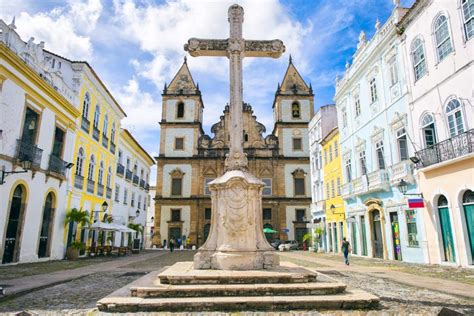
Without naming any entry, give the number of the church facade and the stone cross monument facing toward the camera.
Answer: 2

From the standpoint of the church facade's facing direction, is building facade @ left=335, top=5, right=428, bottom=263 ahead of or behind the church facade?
ahead

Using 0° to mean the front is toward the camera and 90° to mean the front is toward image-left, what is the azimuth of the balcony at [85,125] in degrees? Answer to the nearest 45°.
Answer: approximately 315°

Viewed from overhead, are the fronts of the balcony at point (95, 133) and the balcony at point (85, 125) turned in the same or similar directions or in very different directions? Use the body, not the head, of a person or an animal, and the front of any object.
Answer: same or similar directions

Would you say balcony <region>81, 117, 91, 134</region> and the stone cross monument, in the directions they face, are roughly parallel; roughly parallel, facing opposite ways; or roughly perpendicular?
roughly perpendicular

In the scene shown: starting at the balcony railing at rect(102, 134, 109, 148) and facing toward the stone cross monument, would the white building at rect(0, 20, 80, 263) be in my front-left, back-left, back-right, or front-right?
front-right

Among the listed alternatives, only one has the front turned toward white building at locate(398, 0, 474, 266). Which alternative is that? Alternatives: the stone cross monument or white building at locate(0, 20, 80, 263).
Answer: white building at locate(0, 20, 80, 263)

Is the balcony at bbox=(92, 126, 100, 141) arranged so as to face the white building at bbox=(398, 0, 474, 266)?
yes

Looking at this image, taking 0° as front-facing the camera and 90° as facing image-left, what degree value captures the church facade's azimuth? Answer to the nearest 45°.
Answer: approximately 0°

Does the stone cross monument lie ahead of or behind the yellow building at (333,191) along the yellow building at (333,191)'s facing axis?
ahead

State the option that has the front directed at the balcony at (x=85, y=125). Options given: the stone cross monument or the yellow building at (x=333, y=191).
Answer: the yellow building

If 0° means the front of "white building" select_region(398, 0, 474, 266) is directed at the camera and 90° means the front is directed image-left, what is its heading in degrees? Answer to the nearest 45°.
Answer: approximately 45°

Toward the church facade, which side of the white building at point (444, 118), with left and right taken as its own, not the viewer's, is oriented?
right

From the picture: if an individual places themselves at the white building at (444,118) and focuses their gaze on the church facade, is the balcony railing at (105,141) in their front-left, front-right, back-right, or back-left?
front-left

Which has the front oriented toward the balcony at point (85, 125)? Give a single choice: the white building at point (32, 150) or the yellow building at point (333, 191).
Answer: the yellow building

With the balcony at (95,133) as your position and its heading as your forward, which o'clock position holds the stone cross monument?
The stone cross monument is roughly at 1 o'clock from the balcony.

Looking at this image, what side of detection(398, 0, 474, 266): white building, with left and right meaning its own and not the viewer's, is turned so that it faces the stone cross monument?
front

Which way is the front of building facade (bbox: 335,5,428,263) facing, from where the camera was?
facing the viewer and to the left of the viewer

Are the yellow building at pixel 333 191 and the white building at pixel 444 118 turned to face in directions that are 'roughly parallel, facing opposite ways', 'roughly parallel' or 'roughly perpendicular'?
roughly parallel

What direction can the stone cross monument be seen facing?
toward the camera

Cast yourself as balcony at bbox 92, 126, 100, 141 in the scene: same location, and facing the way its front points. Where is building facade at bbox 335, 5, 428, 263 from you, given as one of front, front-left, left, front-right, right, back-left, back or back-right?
front
